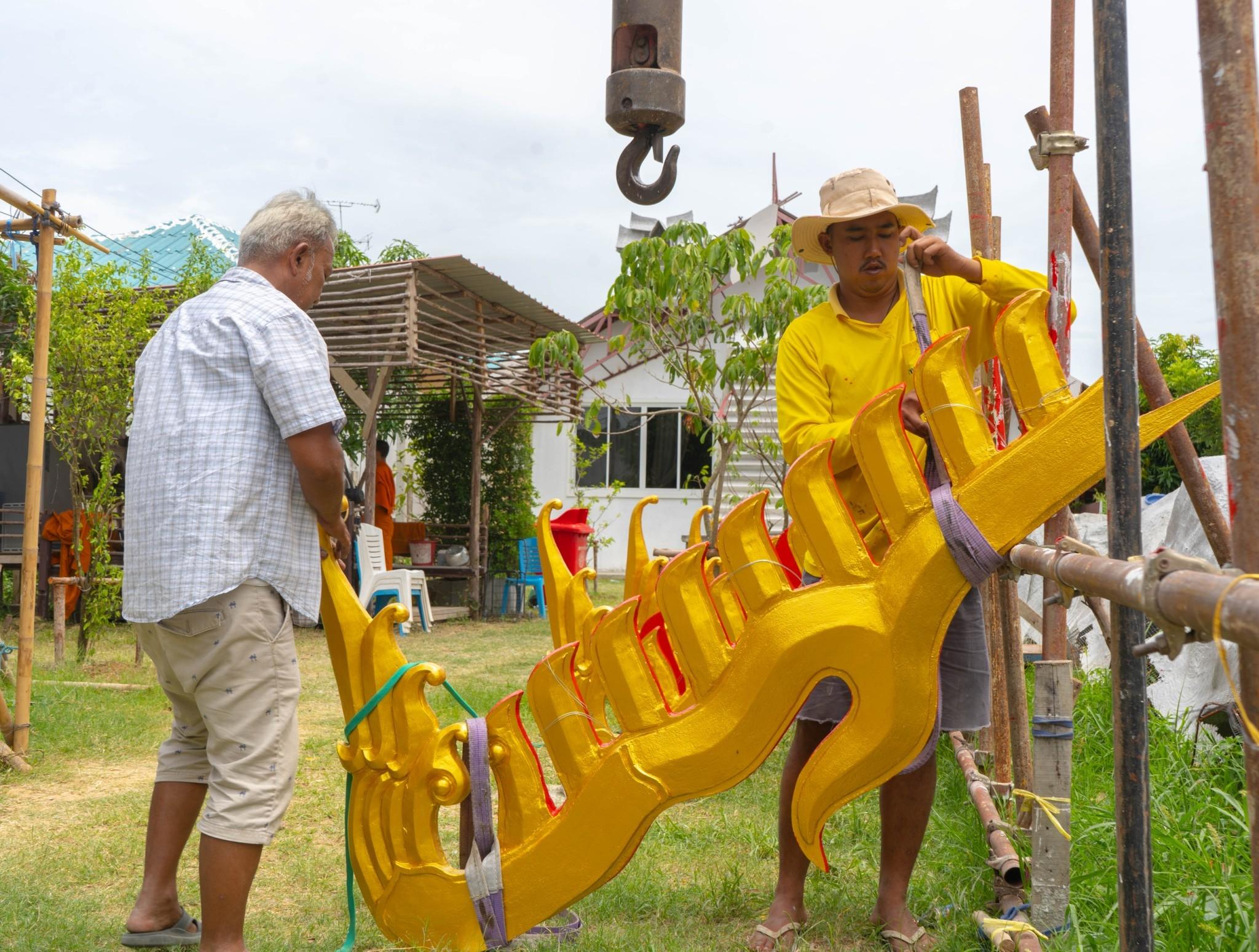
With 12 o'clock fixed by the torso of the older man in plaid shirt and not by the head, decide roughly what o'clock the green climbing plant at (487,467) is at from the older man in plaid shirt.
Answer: The green climbing plant is roughly at 11 o'clock from the older man in plaid shirt.

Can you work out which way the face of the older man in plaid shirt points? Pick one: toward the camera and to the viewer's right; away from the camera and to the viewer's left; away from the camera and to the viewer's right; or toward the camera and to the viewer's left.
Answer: away from the camera and to the viewer's right

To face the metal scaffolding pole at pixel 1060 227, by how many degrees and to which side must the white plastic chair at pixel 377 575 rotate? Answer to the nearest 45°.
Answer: approximately 45° to its right

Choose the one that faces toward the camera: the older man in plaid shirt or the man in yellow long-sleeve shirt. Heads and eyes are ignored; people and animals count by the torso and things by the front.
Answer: the man in yellow long-sleeve shirt

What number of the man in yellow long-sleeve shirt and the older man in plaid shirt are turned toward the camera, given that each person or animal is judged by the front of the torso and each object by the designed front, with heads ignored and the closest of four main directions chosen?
1

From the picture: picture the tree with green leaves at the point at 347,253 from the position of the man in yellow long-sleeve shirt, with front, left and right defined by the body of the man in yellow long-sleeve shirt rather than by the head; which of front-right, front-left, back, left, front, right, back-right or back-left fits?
back-right

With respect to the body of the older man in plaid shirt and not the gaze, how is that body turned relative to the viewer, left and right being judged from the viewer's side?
facing away from the viewer and to the right of the viewer

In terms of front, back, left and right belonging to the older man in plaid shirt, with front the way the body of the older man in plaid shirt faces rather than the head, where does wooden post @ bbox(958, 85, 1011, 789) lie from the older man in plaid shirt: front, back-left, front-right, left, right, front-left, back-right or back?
front-right

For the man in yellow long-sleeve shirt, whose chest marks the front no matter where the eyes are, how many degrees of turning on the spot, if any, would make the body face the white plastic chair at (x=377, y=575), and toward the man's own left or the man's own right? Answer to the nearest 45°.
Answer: approximately 135° to the man's own right

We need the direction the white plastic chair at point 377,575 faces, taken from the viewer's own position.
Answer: facing the viewer and to the right of the viewer

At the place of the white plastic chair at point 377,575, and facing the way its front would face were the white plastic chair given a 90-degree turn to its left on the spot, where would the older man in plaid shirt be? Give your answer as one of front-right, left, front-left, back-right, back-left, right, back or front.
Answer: back-right

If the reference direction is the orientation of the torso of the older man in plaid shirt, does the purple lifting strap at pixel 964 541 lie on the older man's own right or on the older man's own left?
on the older man's own right

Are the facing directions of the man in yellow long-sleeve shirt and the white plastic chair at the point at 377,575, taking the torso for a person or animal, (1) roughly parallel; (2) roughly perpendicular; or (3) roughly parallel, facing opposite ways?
roughly perpendicular

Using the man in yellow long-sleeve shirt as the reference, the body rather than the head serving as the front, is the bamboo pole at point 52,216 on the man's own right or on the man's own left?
on the man's own right

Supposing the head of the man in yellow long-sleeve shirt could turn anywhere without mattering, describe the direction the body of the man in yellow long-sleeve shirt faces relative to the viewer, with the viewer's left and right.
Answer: facing the viewer
